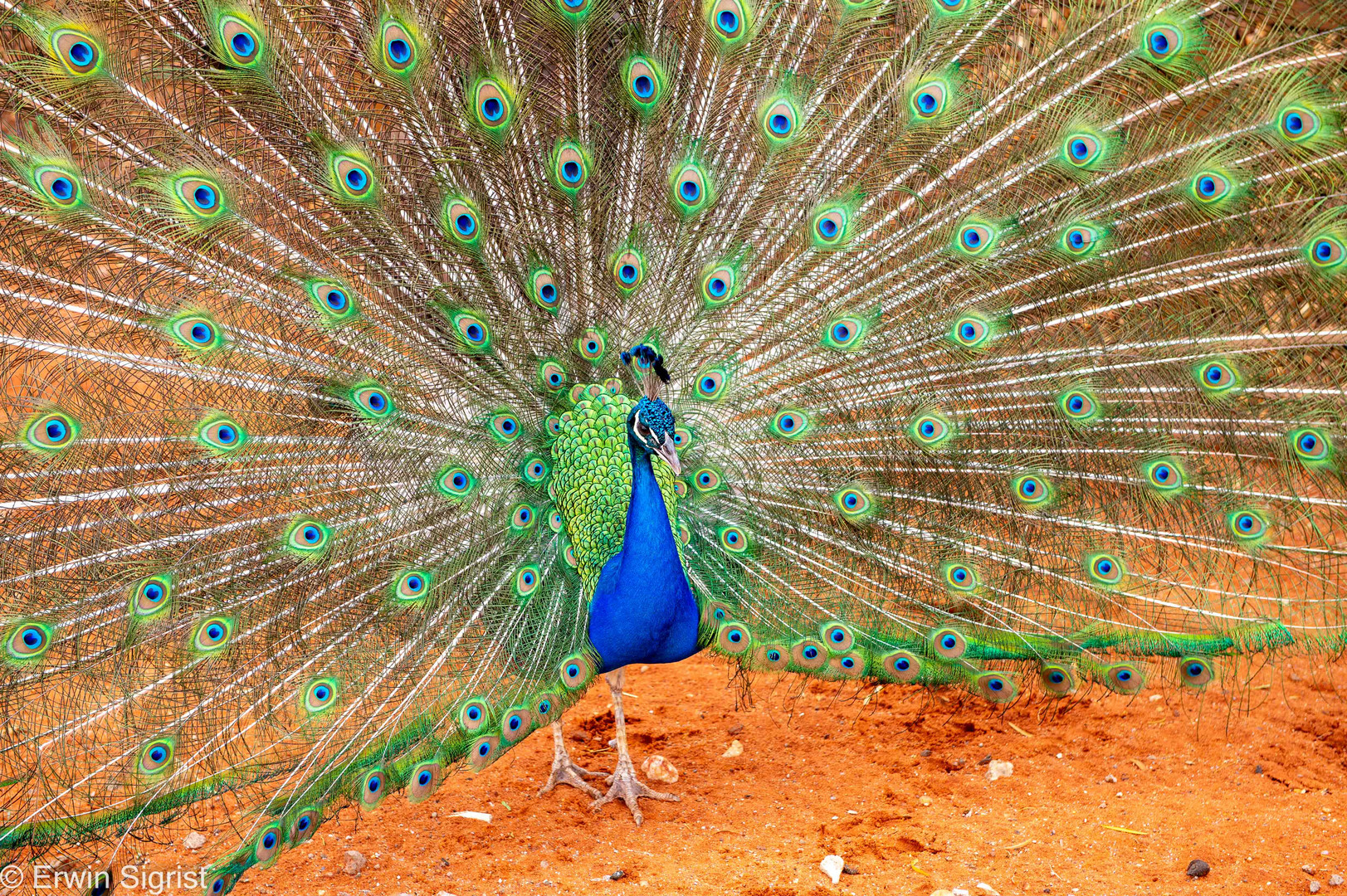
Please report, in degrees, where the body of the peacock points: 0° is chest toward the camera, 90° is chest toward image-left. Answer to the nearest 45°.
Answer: approximately 315°
